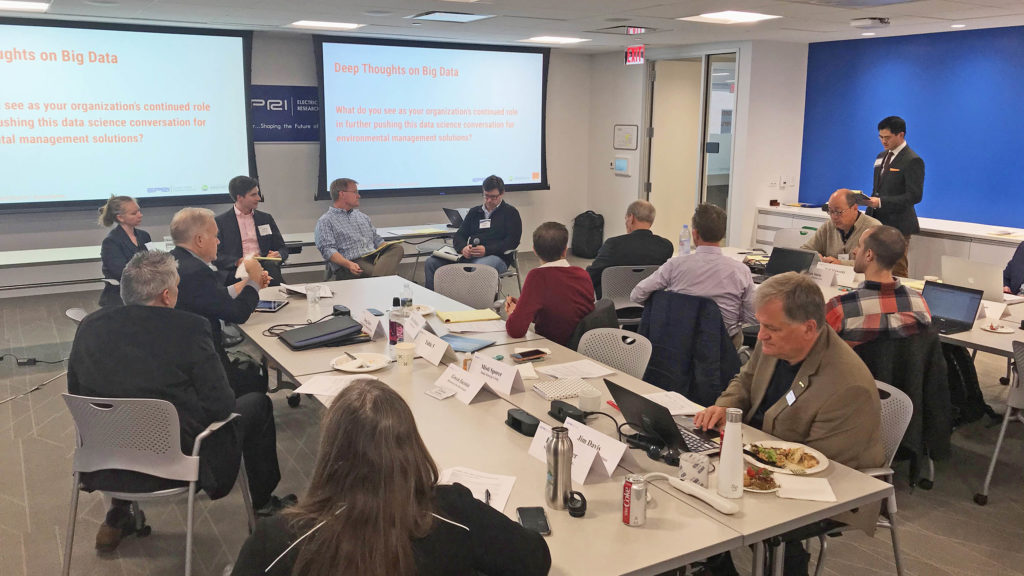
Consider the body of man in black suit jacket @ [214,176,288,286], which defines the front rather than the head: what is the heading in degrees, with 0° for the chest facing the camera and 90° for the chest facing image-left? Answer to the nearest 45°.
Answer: approximately 315°

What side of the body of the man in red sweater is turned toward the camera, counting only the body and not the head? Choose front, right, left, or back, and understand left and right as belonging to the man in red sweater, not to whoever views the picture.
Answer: back

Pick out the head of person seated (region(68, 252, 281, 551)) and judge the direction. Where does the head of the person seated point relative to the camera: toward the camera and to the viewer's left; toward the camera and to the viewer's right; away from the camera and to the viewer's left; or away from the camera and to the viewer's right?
away from the camera and to the viewer's right

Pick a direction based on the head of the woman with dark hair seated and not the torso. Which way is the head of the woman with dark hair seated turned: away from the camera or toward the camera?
away from the camera

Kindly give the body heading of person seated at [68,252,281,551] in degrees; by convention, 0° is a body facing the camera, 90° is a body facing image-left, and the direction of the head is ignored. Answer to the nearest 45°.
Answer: approximately 225°

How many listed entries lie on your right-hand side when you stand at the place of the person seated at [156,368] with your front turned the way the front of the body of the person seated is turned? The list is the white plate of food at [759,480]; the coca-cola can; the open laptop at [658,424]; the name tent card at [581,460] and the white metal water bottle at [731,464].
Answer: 5

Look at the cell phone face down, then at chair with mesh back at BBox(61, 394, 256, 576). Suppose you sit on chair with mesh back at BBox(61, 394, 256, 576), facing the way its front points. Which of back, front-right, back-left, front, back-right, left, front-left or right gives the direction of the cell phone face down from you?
right

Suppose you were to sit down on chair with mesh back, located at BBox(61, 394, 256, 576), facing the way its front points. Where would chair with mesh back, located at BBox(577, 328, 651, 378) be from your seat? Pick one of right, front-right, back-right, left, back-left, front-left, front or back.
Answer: front-right

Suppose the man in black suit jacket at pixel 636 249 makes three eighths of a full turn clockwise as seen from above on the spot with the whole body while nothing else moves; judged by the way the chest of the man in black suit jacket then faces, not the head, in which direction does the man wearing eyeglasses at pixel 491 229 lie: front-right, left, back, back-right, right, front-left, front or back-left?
back-left

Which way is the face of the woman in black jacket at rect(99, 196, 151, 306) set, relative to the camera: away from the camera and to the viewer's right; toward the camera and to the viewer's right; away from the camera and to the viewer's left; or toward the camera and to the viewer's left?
toward the camera and to the viewer's right

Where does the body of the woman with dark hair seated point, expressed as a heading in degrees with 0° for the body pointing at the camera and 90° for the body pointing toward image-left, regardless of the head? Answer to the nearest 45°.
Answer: approximately 180°

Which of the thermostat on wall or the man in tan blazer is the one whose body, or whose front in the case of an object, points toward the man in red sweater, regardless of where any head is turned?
the thermostat on wall

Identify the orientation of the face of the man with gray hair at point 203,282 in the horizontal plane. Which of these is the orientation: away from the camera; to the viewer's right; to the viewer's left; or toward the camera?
to the viewer's right
